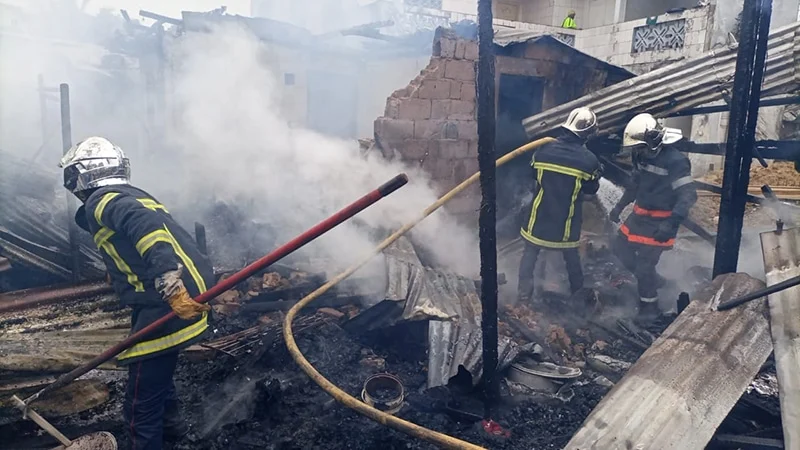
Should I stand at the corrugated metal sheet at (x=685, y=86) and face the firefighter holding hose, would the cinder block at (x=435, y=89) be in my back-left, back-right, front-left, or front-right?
front-right

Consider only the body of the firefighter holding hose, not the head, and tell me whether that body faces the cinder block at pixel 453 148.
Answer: no

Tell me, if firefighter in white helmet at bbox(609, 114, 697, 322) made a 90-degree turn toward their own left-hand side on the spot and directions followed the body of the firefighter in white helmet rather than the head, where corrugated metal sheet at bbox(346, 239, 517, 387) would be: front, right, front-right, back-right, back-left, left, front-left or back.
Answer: right

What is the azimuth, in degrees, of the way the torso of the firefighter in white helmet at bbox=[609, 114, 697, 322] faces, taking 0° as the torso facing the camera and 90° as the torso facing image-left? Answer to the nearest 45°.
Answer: approximately 45°

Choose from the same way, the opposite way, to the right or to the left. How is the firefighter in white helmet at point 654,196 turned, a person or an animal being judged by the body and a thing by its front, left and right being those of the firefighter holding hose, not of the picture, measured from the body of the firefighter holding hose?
the opposite way

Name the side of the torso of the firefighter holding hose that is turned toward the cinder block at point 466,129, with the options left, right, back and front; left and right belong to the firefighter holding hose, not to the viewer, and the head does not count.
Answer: left

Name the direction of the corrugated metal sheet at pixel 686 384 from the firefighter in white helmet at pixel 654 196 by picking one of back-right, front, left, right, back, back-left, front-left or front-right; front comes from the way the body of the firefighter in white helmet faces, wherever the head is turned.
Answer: front-left

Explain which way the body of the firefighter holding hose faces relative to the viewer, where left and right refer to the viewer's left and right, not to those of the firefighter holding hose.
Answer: facing away from the viewer and to the right of the viewer

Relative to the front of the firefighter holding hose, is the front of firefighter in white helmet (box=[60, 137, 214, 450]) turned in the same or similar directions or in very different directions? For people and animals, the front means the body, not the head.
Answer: very different directions

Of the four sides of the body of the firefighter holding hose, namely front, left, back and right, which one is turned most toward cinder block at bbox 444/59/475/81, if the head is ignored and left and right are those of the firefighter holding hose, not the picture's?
left

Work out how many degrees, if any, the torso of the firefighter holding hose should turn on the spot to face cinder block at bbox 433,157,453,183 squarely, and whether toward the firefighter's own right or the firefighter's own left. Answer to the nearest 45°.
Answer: approximately 90° to the firefighter's own left
